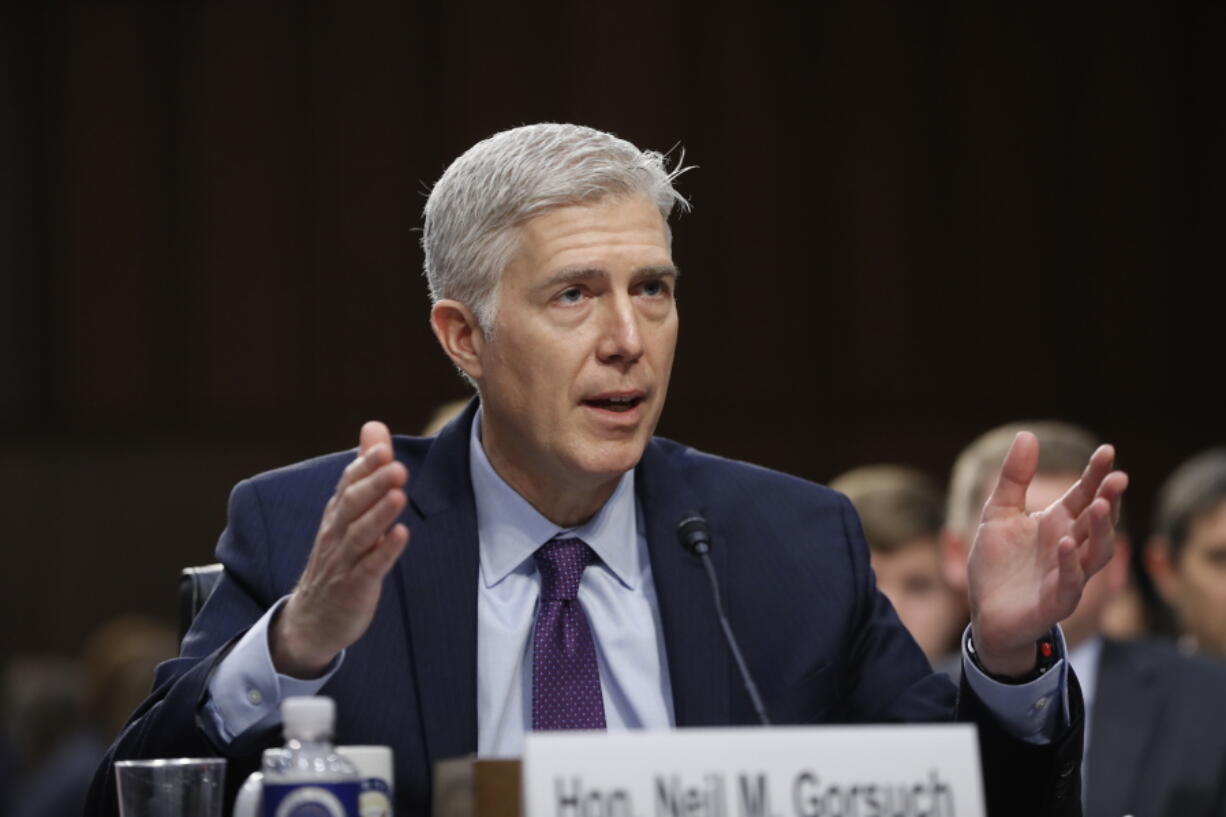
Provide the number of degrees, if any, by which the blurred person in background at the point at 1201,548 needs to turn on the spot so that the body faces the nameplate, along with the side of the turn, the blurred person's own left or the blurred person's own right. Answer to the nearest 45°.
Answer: approximately 45° to the blurred person's own right

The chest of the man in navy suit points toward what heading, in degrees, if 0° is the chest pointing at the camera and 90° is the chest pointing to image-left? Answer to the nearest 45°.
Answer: approximately 0°

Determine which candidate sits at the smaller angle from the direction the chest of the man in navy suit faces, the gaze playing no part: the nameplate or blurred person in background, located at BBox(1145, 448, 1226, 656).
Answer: the nameplate

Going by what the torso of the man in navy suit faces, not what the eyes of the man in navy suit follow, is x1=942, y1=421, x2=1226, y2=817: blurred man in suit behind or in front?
behind

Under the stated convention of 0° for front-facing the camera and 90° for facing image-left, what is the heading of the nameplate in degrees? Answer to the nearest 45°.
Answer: approximately 0°

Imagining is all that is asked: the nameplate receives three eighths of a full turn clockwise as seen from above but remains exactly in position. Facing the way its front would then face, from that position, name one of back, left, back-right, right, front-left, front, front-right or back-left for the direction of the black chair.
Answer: front

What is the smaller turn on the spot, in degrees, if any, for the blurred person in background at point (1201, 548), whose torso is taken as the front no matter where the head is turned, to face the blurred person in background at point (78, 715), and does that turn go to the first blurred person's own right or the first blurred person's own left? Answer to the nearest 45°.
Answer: approximately 135° to the first blurred person's own right

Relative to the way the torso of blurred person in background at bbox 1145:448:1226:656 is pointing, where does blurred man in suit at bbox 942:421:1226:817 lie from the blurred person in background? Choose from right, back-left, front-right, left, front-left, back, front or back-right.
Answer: front-right
